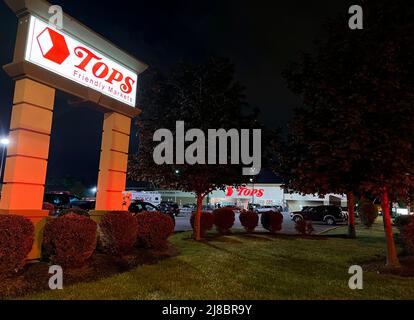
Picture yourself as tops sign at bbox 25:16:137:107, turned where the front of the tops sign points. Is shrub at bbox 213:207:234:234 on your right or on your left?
on your left

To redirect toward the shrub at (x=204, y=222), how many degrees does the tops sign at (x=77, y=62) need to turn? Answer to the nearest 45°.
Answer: approximately 90° to its left

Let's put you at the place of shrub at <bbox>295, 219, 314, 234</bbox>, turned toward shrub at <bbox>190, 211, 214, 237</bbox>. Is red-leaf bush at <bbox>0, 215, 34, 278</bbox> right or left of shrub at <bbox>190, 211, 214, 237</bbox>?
left

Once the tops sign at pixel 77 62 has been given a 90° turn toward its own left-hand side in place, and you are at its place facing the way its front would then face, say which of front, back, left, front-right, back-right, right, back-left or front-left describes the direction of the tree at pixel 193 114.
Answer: front

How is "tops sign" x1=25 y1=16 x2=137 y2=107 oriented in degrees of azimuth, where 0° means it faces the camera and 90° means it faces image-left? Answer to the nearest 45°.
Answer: approximately 315°

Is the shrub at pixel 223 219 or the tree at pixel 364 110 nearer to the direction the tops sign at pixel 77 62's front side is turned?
the tree

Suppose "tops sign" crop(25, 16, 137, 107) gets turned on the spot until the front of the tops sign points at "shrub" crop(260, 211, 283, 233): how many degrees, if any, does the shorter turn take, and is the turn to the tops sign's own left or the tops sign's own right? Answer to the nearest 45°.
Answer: approximately 90° to the tops sign's own left

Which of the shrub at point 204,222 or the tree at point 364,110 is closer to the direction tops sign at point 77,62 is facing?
the tree

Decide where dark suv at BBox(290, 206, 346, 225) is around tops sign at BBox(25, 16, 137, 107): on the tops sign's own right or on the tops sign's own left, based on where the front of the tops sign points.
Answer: on the tops sign's own left
